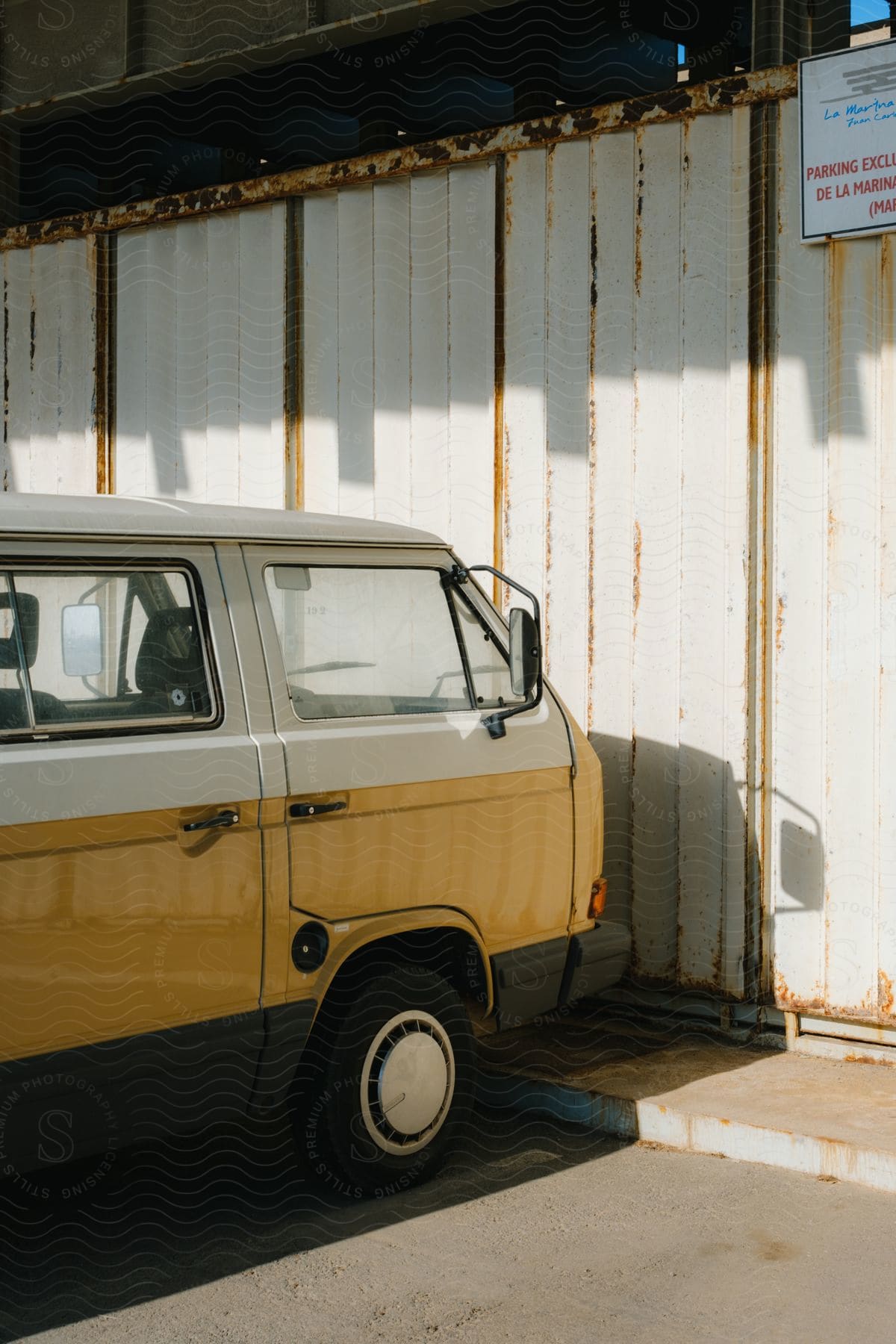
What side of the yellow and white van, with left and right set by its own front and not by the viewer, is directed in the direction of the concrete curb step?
front

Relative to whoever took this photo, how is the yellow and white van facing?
facing away from the viewer and to the right of the viewer
